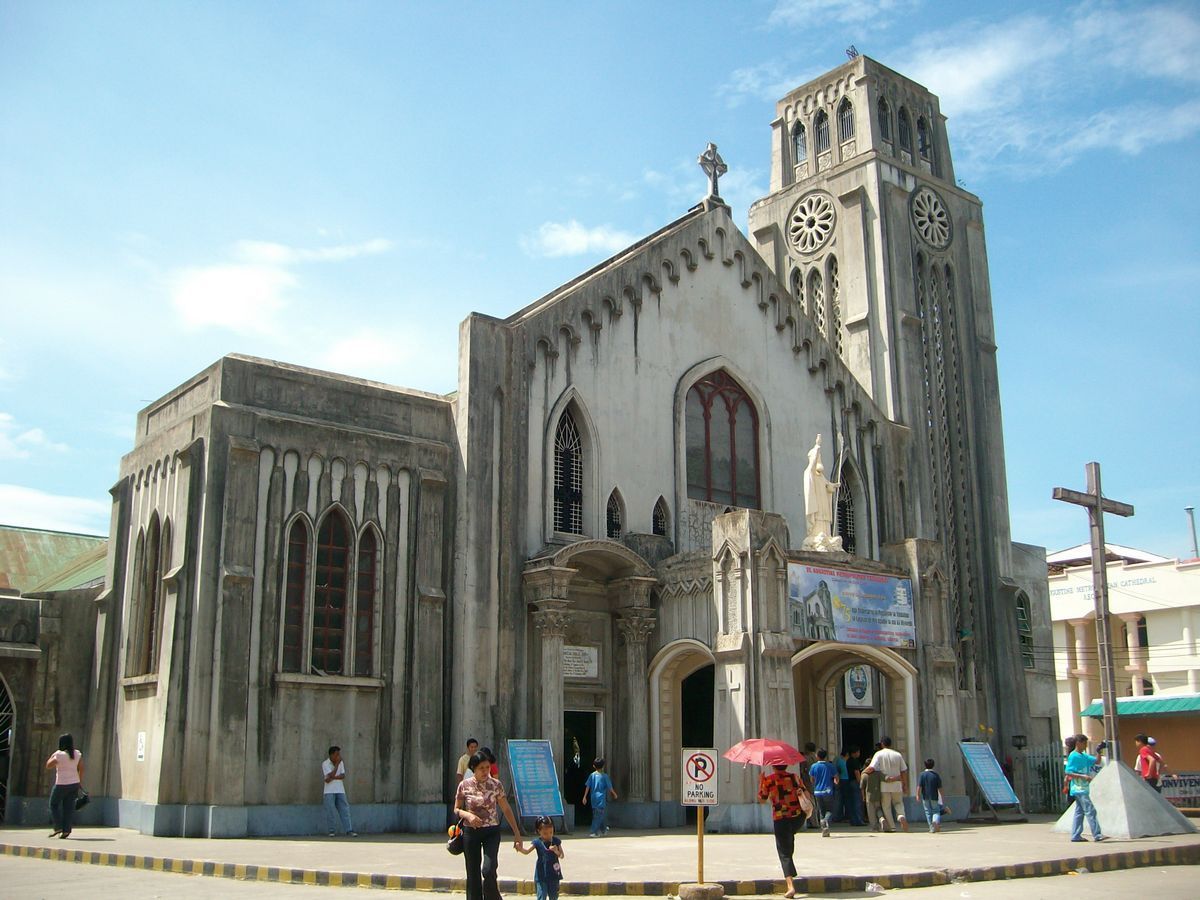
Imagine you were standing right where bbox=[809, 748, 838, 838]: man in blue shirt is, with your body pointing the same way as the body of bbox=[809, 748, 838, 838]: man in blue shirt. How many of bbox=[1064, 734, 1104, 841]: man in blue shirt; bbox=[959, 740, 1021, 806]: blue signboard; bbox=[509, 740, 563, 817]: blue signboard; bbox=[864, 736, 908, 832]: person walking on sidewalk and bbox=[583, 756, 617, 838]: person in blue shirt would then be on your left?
2

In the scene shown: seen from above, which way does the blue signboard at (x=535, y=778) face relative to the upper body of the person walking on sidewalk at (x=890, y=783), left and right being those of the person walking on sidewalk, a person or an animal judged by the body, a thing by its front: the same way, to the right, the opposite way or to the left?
the opposite way

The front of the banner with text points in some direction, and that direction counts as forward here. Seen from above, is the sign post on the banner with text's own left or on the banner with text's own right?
on the banner with text's own right

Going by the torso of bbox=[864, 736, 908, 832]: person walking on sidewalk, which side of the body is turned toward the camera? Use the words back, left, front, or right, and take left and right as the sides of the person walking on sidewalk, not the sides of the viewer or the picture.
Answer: back

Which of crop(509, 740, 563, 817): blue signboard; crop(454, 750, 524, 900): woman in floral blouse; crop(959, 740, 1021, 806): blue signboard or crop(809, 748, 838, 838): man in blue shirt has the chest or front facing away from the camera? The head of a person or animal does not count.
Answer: the man in blue shirt

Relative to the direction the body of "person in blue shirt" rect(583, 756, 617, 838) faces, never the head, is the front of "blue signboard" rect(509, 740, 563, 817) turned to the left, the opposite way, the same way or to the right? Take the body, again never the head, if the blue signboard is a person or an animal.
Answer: the opposite way

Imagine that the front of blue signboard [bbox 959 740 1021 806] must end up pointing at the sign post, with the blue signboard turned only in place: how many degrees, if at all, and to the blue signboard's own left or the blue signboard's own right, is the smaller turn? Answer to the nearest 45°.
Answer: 0° — it already faces it
